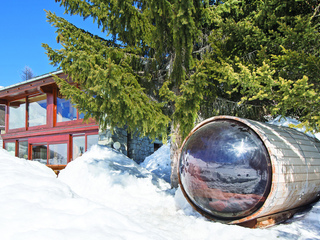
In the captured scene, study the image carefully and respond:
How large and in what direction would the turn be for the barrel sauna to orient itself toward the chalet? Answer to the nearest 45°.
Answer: approximately 90° to its right

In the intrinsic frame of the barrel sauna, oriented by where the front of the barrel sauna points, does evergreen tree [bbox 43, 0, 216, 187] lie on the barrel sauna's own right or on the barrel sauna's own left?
on the barrel sauna's own right

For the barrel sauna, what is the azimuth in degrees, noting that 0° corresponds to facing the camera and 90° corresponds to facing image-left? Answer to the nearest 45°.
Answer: approximately 45°
